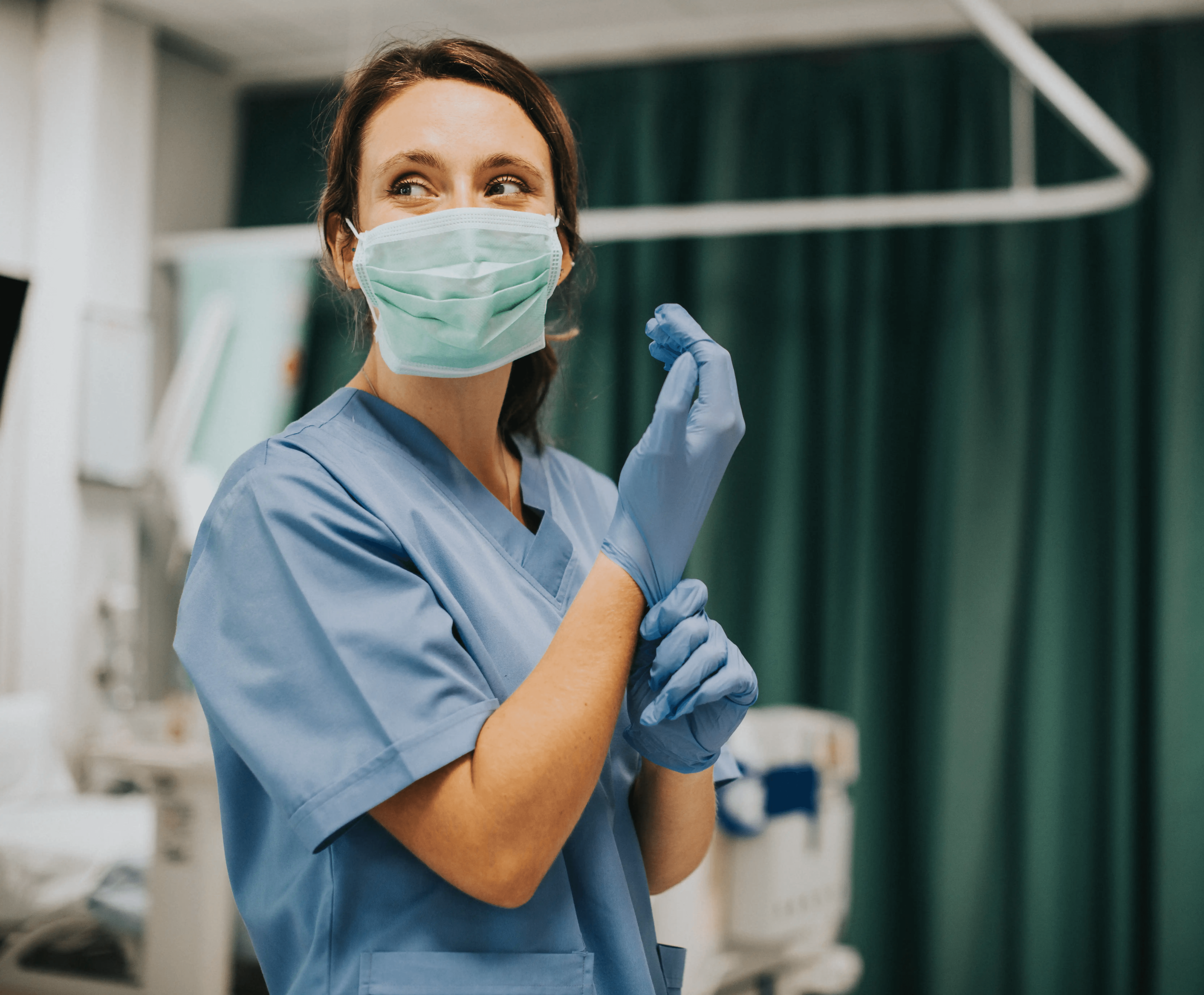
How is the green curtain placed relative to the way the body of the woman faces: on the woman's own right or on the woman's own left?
on the woman's own left

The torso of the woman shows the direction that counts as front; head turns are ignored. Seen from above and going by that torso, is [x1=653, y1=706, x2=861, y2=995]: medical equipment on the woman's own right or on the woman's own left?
on the woman's own left

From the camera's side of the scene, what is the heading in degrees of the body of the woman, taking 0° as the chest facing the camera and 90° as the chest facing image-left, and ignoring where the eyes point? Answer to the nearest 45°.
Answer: approximately 315°

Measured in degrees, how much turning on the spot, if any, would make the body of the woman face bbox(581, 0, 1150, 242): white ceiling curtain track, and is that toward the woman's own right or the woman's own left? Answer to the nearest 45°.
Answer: approximately 90° to the woman's own left

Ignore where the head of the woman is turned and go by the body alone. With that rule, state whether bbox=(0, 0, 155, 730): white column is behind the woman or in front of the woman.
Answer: behind
